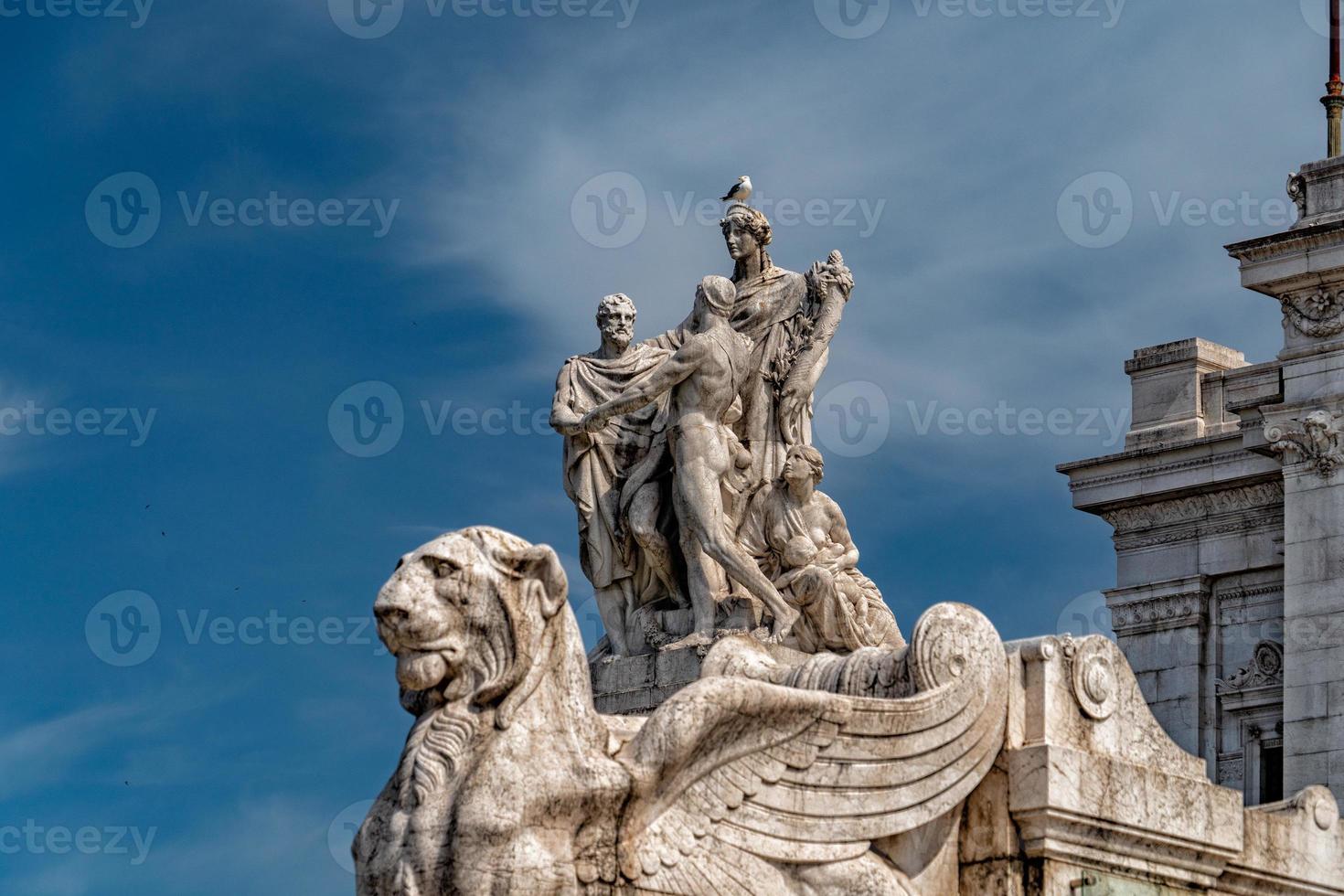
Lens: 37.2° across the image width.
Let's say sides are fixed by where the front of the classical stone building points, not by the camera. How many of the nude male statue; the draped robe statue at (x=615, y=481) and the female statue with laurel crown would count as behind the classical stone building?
0

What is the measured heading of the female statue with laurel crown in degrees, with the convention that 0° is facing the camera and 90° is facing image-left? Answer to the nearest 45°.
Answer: approximately 45°

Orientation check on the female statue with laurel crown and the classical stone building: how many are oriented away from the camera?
0

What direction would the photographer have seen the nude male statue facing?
facing away from the viewer and to the left of the viewer

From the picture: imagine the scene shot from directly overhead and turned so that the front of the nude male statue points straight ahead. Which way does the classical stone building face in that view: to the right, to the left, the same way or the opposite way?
to the left

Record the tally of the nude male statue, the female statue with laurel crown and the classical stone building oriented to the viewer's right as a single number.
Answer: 0

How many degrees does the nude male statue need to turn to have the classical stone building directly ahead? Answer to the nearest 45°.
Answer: approximately 90° to its right

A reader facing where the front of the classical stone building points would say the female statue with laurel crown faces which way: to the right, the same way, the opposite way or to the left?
the same way

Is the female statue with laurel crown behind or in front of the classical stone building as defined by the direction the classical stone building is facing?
in front
